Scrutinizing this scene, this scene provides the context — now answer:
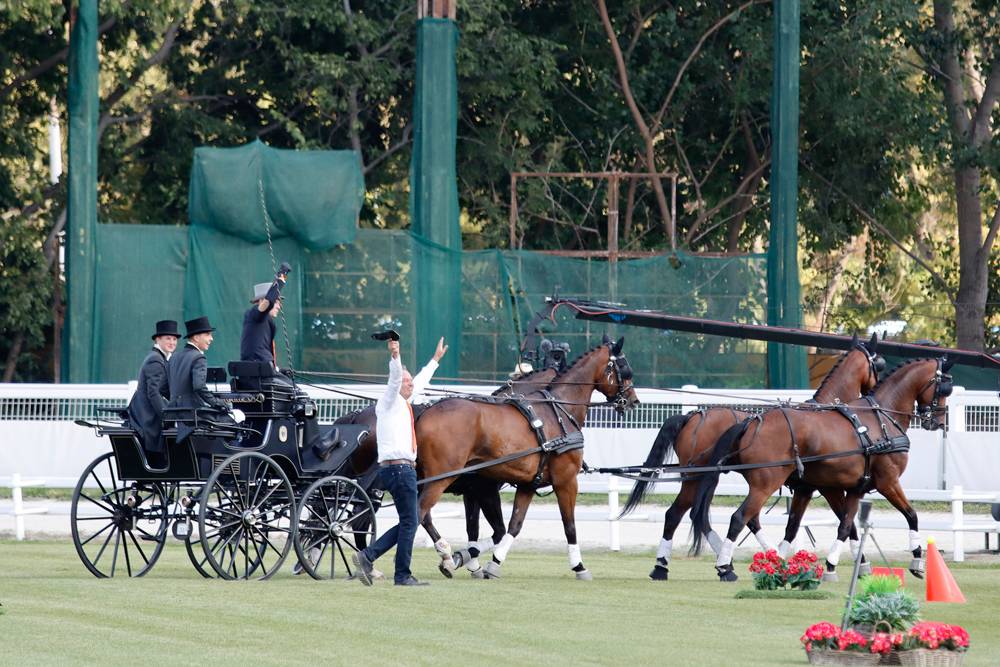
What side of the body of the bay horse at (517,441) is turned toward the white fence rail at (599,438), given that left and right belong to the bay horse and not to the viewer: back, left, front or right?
left

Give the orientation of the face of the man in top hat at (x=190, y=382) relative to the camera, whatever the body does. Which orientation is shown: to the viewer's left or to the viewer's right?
to the viewer's right

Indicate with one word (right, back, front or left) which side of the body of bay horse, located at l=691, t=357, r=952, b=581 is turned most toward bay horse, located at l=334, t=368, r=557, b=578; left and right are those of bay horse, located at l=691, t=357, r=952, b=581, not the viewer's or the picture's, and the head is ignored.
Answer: back

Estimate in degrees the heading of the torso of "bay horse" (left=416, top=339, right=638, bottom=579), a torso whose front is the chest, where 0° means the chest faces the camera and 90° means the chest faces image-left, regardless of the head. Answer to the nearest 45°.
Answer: approximately 270°

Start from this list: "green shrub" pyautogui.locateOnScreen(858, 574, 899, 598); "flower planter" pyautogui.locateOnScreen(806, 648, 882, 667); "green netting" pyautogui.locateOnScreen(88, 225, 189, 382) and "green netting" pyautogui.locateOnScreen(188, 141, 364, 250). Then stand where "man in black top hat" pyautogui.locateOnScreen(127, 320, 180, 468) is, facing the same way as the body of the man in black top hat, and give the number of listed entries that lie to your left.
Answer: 2

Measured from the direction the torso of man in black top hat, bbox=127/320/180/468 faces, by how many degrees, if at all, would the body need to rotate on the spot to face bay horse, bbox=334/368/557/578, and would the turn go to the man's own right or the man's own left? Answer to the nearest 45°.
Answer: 0° — they already face it

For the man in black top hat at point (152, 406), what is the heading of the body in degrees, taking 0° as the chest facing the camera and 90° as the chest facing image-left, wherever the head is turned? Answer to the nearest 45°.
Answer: approximately 270°

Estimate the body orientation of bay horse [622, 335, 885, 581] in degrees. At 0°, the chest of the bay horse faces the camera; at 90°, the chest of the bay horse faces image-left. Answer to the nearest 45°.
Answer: approximately 270°

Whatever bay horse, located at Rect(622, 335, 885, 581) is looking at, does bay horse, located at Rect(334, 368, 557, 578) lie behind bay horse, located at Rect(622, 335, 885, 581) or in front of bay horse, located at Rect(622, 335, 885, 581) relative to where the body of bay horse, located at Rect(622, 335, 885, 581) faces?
behind

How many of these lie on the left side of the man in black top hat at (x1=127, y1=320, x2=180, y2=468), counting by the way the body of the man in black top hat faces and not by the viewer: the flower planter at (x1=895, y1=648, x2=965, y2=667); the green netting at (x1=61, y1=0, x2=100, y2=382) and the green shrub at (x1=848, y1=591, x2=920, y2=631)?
1

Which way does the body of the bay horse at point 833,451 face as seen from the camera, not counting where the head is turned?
to the viewer's right

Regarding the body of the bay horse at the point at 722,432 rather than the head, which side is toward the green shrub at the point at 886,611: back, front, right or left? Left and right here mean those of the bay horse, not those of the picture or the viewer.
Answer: right

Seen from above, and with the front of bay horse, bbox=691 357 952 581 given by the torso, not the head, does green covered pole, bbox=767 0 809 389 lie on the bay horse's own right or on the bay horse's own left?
on the bay horse's own left
